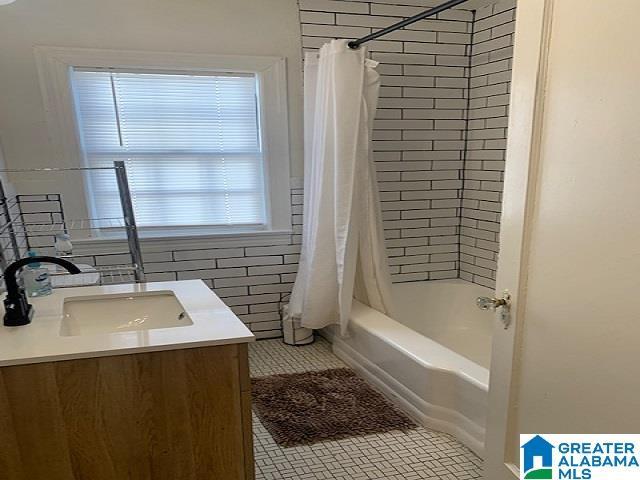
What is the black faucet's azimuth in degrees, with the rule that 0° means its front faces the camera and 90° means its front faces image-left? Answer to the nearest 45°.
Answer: approximately 270°

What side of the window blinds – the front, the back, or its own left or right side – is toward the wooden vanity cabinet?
front

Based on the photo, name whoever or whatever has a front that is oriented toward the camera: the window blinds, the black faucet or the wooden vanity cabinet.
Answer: the window blinds

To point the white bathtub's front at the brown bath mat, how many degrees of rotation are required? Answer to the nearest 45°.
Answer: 0° — it already faces it

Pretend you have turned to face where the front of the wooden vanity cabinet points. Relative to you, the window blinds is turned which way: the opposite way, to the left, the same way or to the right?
to the right

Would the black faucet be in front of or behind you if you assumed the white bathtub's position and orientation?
in front

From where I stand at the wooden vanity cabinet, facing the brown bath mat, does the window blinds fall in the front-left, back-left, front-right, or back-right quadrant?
front-left

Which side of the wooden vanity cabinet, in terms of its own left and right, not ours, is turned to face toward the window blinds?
left

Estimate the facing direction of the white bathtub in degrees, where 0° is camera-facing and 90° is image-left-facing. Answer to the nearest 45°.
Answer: approximately 45°

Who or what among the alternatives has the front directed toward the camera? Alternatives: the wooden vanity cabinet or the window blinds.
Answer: the window blinds

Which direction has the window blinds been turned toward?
toward the camera

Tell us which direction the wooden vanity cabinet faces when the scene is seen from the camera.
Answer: facing to the right of the viewer

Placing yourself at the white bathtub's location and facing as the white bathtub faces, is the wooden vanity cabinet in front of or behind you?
in front

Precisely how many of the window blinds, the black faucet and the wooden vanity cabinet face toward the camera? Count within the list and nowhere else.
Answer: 1
